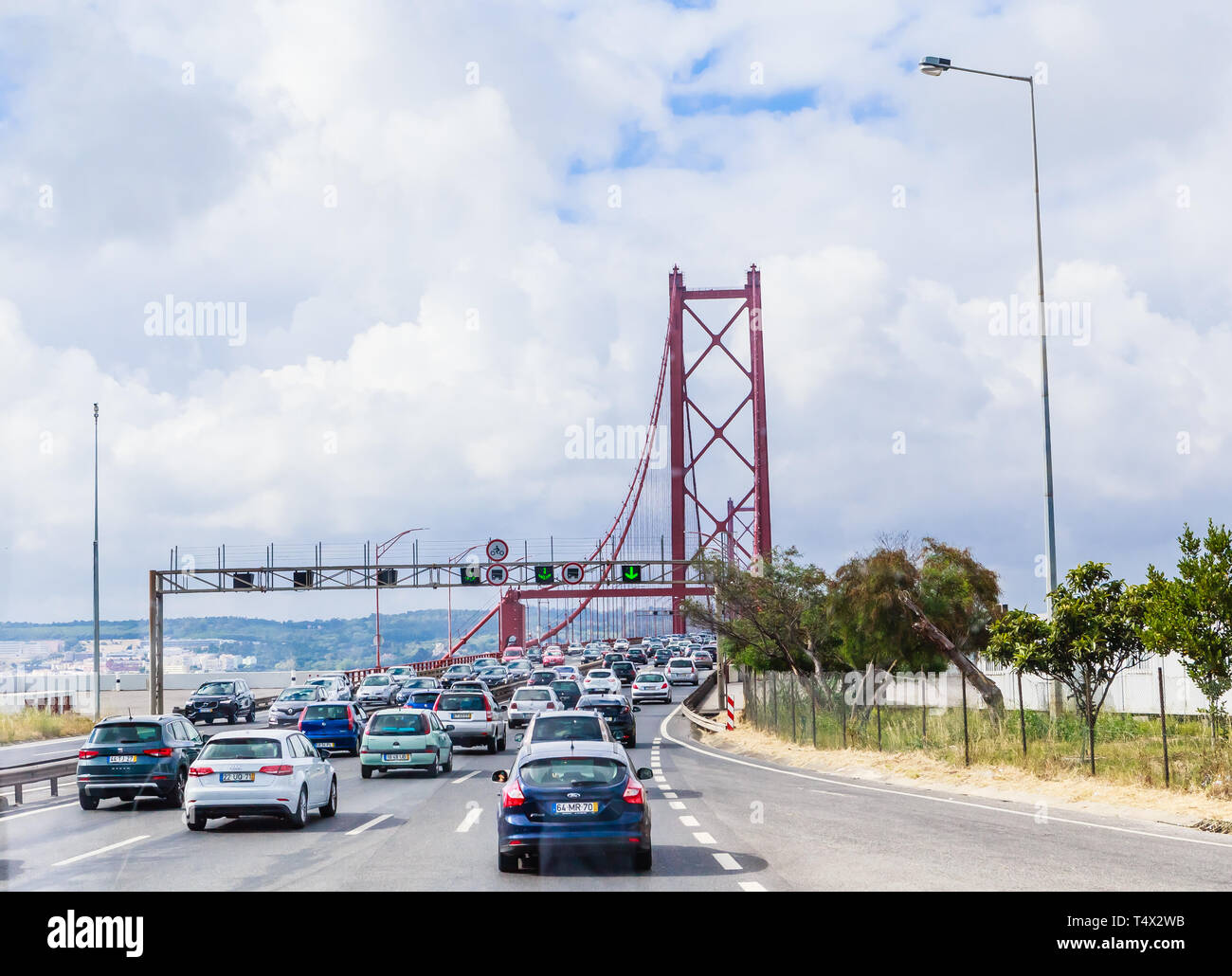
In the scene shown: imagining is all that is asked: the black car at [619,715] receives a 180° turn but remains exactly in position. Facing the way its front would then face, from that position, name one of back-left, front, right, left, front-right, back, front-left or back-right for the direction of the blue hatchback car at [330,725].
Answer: right

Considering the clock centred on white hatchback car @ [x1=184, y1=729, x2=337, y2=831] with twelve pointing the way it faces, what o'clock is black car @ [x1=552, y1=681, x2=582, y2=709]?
The black car is roughly at 11 o'clock from the white hatchback car.

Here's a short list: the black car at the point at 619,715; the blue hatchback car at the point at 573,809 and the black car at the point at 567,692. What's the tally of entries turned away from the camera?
3

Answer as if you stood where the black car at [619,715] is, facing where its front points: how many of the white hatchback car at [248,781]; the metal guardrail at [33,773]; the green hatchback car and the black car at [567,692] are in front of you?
1

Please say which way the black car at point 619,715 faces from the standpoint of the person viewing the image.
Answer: facing away from the viewer

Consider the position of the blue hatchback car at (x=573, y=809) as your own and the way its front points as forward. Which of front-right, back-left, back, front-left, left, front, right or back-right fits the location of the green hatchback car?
front

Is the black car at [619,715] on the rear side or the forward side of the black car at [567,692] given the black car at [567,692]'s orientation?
on the rear side

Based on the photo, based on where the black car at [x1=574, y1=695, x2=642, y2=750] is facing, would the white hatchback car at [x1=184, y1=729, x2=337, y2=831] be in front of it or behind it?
behind

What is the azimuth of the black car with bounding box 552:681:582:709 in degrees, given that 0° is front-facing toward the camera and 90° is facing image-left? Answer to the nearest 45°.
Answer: approximately 180°

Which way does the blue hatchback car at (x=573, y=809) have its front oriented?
away from the camera

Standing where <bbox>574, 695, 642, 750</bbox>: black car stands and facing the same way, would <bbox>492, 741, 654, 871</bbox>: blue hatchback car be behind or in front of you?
behind

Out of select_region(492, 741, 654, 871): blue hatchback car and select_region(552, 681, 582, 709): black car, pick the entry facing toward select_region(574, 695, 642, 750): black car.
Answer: the blue hatchback car

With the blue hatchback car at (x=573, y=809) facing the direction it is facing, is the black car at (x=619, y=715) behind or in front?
in front

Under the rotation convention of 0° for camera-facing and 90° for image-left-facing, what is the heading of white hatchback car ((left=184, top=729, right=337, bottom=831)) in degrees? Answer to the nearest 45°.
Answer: approximately 225°

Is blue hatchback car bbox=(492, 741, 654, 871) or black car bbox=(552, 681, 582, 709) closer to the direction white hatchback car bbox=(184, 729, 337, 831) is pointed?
the black car
